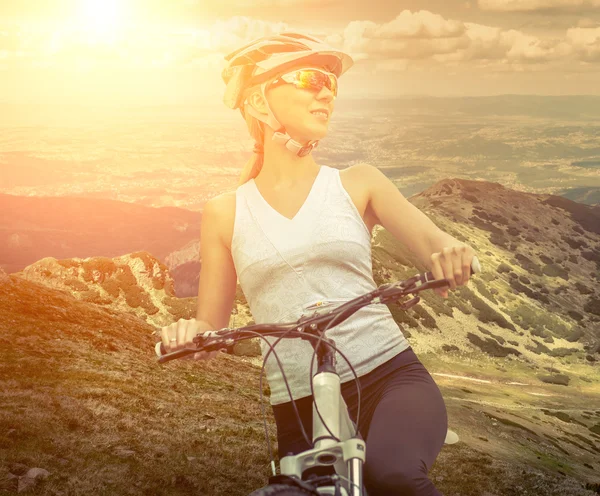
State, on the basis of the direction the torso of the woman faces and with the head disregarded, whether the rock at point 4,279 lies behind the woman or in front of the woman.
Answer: behind

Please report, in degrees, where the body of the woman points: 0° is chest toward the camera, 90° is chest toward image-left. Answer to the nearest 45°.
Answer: approximately 0°
